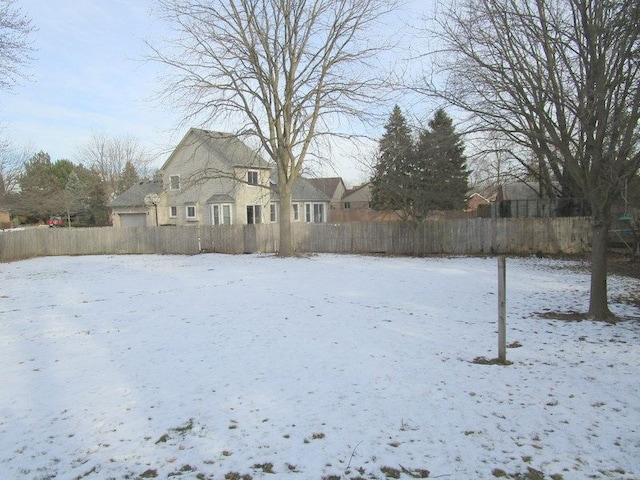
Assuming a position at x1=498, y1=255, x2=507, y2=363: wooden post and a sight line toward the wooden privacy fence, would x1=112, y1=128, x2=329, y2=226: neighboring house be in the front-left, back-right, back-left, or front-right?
front-left

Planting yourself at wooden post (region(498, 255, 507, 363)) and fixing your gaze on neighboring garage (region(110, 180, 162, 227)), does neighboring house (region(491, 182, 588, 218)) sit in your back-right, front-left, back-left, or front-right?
front-right

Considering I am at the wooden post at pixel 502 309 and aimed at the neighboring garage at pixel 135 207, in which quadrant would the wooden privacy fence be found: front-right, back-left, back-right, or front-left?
front-right

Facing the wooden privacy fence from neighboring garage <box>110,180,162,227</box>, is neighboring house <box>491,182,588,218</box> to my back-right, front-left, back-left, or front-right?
front-left

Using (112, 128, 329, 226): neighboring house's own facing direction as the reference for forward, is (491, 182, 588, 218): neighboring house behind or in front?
behind

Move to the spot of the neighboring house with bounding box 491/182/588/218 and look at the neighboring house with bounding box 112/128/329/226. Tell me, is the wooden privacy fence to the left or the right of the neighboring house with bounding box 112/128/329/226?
left
